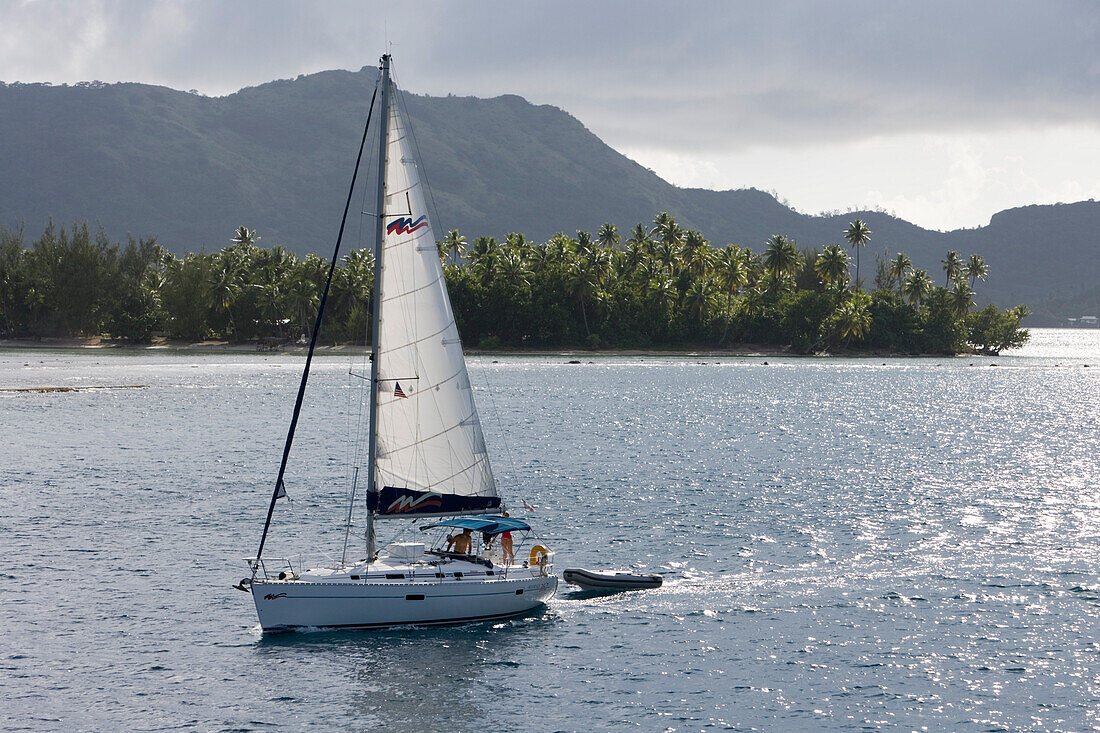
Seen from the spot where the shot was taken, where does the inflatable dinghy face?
facing to the left of the viewer

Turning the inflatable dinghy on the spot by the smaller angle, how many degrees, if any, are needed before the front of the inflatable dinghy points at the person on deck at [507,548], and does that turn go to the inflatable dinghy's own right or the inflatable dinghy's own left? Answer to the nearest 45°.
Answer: approximately 45° to the inflatable dinghy's own left

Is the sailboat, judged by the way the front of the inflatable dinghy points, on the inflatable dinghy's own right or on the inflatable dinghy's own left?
on the inflatable dinghy's own left

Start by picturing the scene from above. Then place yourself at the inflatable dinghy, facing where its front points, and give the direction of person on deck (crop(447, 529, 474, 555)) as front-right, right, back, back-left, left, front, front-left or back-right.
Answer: front-left

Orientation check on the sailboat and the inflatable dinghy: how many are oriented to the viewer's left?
2

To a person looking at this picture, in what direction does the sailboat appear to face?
facing to the left of the viewer

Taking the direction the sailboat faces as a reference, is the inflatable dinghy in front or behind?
behind
